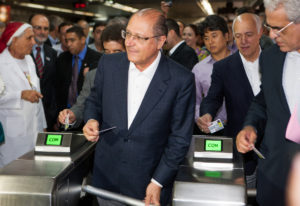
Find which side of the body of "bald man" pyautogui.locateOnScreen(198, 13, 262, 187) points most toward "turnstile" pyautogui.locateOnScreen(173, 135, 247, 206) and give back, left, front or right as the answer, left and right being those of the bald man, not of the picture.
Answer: front

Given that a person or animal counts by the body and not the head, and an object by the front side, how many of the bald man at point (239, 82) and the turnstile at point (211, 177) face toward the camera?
2

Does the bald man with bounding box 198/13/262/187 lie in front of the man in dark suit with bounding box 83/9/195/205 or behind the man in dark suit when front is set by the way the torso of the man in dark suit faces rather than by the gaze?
behind

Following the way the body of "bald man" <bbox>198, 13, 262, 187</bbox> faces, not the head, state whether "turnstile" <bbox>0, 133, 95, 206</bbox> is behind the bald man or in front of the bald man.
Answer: in front

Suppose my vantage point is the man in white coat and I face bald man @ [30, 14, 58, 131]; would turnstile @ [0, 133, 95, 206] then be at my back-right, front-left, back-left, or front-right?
back-right

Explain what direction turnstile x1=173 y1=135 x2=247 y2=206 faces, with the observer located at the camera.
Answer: facing the viewer

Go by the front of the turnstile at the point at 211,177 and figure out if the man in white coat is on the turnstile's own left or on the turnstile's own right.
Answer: on the turnstile's own right

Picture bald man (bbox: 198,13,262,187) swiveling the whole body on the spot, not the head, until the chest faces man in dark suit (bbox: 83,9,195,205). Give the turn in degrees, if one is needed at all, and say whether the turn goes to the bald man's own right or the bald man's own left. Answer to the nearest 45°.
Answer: approximately 45° to the bald man's own right

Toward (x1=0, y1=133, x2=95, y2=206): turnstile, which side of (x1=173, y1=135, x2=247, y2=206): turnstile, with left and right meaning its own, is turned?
right

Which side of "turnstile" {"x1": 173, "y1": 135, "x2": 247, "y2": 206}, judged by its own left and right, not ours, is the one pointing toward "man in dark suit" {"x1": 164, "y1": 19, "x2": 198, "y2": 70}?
back

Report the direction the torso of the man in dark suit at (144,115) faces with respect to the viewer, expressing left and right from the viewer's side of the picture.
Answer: facing the viewer and to the left of the viewer
